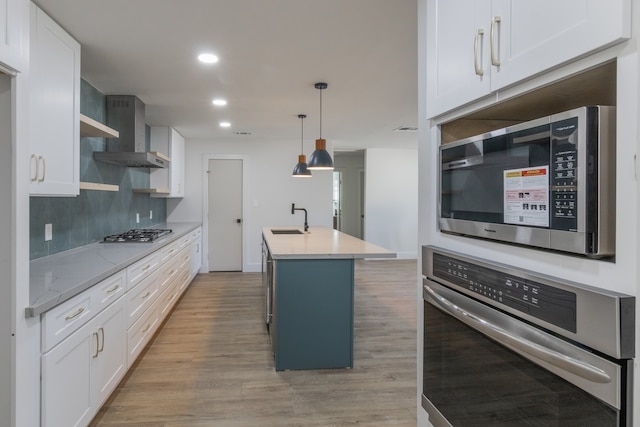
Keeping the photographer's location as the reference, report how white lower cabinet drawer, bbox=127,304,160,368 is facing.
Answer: facing to the right of the viewer

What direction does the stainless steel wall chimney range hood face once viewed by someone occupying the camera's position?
facing to the right of the viewer

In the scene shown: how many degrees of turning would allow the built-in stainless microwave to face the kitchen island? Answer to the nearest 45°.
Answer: approximately 90° to its right

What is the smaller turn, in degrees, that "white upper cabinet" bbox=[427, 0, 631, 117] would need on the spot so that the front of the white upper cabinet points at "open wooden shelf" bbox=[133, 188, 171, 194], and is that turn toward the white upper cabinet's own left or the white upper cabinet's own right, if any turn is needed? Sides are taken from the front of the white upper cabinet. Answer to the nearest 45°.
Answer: approximately 90° to the white upper cabinet's own right

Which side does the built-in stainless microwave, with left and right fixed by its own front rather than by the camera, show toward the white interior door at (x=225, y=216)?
right

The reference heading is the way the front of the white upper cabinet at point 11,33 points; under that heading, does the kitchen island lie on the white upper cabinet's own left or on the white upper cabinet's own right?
on the white upper cabinet's own left

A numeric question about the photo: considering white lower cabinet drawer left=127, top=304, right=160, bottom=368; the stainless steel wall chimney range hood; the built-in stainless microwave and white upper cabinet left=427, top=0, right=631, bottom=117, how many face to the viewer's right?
2

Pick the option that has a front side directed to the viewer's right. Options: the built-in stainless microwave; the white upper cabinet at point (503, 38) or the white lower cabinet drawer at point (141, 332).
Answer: the white lower cabinet drawer

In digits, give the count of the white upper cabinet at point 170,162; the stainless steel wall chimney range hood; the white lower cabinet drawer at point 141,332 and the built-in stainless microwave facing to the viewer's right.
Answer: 3

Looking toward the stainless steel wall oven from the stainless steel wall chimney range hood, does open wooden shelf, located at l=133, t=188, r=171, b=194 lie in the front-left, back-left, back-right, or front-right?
back-left
